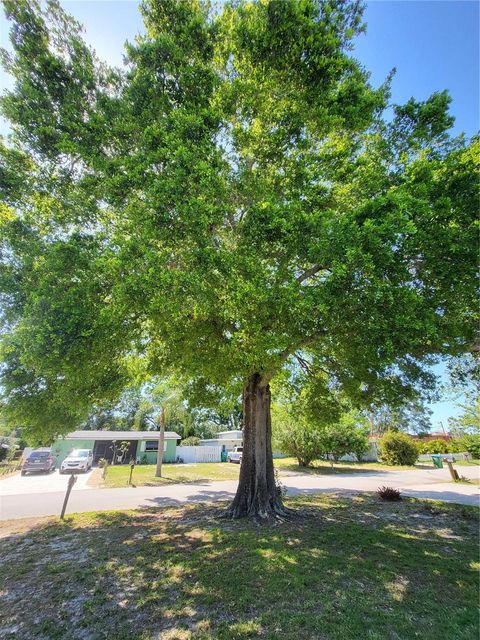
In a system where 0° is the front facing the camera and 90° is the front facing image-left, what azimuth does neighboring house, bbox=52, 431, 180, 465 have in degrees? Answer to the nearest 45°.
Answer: approximately 0°

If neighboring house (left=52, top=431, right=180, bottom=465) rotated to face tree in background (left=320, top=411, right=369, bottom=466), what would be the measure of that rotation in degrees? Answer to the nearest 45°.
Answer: approximately 45° to its left

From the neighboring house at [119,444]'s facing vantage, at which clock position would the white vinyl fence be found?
The white vinyl fence is roughly at 9 o'clock from the neighboring house.
